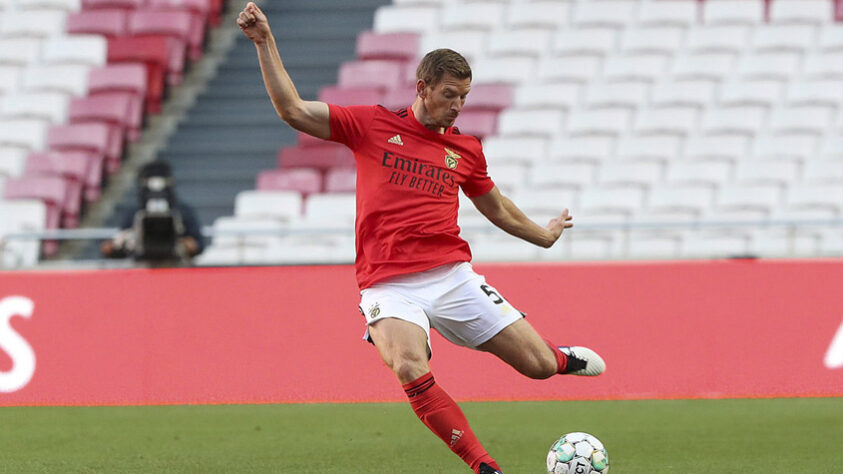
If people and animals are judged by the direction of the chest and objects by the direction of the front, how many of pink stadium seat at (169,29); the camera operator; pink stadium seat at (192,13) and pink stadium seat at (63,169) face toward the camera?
4

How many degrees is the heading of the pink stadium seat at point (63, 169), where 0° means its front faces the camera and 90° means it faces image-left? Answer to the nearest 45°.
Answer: approximately 0°

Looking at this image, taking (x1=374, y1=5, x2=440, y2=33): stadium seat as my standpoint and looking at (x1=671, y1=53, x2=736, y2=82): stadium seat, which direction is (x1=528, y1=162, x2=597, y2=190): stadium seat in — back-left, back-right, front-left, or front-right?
front-right

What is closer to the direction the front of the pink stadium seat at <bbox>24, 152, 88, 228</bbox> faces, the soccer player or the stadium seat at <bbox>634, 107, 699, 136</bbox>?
the soccer player

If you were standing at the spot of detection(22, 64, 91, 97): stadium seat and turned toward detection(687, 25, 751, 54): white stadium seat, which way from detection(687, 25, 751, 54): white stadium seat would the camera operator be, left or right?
right

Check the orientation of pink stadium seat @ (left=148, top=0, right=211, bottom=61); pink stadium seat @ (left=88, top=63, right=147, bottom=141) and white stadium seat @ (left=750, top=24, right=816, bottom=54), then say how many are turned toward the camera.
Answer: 3

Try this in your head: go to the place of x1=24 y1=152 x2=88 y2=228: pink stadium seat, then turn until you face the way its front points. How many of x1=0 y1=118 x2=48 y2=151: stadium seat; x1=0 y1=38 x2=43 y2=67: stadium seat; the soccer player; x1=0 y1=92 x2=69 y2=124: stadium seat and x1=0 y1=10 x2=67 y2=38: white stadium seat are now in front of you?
1

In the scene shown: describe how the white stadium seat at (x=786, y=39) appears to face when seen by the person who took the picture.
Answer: facing the viewer

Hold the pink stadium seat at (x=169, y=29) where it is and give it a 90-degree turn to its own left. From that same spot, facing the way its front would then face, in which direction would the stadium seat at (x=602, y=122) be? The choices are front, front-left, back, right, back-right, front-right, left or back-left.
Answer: front-right

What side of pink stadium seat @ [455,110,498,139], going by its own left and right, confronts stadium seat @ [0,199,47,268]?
right

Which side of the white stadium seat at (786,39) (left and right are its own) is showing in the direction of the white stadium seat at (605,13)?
right

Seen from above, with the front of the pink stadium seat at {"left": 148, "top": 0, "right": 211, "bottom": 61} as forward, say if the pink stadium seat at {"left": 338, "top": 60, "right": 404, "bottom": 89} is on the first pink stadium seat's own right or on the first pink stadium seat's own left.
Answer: on the first pink stadium seat's own left

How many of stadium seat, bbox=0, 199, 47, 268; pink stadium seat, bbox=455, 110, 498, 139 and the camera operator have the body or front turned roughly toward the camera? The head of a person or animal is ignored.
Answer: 3

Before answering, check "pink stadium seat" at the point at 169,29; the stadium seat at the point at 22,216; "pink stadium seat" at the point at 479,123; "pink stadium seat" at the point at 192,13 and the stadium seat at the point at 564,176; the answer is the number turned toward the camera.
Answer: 5

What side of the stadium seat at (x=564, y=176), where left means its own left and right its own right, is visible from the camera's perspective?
front

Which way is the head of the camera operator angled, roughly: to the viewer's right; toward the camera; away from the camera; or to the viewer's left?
toward the camera

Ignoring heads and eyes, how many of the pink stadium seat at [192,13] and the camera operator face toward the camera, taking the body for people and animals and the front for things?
2
